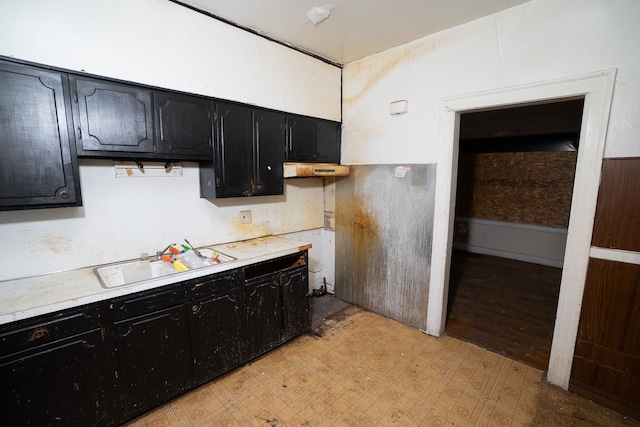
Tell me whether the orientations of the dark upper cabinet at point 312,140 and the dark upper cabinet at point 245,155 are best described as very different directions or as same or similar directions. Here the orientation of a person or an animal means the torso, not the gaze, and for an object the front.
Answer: same or similar directions

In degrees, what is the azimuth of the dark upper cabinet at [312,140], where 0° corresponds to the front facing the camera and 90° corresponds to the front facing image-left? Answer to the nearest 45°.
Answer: approximately 315°

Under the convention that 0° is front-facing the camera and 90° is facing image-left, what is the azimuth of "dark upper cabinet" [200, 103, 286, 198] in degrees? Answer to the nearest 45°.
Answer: approximately 315°

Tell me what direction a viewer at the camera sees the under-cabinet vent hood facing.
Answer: facing the viewer and to the right of the viewer

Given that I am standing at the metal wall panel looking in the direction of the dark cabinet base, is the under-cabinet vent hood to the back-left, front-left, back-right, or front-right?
front-right

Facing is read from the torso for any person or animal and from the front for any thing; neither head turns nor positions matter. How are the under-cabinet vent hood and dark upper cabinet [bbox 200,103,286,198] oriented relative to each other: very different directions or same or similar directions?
same or similar directions

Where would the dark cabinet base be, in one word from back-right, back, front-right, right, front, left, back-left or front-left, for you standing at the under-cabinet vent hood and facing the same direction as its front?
right

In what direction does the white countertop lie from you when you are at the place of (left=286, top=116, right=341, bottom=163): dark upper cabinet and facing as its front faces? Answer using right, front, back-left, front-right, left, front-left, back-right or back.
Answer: right

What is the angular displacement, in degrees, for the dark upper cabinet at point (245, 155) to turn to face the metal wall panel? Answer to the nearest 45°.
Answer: approximately 45° to its left
